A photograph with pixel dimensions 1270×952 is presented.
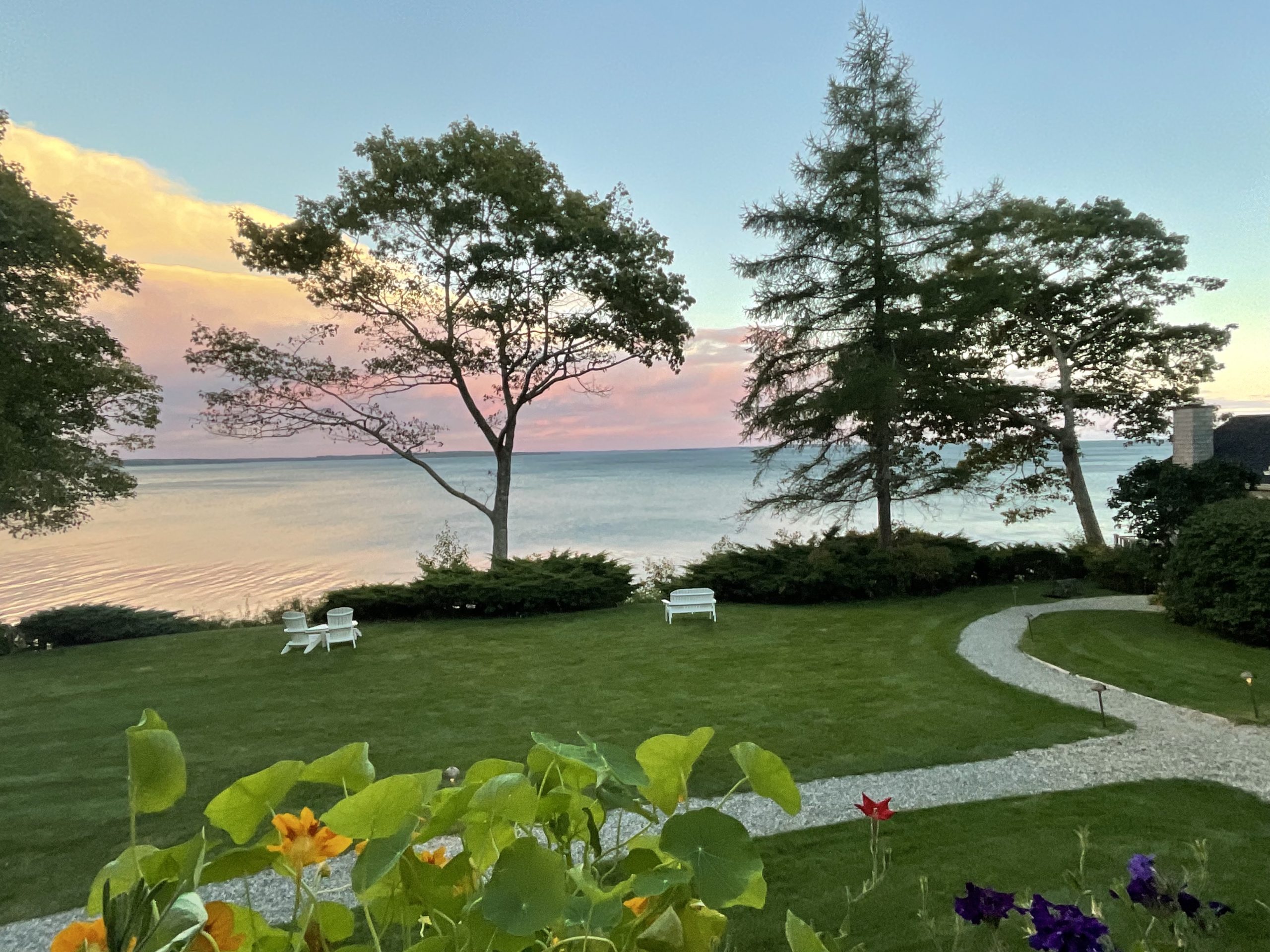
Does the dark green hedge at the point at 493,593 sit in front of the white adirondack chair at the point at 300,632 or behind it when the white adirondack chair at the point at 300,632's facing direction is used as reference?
in front

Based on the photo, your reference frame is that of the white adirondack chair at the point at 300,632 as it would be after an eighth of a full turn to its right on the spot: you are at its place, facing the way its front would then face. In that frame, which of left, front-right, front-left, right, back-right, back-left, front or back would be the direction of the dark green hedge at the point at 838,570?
front

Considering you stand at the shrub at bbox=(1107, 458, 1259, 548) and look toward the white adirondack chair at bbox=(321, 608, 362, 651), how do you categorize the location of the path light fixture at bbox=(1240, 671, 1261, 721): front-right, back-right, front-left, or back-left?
front-left

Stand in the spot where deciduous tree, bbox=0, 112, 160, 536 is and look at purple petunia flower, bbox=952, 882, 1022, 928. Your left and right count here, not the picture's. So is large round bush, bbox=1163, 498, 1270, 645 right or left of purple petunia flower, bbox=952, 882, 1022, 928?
left

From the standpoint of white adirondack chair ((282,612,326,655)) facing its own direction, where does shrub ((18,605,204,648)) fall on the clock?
The shrub is roughly at 9 o'clock from the white adirondack chair.

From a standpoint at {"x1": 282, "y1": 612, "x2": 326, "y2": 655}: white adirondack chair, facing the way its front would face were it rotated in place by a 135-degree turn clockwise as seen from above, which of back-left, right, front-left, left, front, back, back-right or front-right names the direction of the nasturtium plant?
front

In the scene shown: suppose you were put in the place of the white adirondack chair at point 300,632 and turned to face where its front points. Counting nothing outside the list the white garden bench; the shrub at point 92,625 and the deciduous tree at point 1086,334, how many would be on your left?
1

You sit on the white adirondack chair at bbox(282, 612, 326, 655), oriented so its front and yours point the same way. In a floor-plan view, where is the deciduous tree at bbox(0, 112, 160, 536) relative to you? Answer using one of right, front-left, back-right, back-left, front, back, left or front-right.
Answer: left

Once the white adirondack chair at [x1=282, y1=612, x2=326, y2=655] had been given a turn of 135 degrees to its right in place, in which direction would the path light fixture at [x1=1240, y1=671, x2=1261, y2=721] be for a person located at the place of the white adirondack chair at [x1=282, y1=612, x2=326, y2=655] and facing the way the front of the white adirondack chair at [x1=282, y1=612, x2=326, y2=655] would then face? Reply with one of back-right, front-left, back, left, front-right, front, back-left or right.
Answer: front-left

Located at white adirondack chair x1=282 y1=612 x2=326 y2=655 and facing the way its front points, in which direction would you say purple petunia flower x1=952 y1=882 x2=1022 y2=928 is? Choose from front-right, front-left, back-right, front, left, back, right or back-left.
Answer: back-right

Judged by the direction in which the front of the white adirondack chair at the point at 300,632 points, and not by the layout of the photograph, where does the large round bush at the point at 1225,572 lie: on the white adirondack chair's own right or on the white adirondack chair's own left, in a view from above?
on the white adirondack chair's own right

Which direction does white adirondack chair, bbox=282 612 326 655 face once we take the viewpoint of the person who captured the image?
facing away from the viewer and to the right of the viewer

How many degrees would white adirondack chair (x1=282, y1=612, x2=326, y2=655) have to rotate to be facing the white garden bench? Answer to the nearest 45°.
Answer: approximately 45° to its right

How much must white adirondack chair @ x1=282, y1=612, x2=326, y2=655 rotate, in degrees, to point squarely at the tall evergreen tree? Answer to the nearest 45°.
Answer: approximately 45° to its right

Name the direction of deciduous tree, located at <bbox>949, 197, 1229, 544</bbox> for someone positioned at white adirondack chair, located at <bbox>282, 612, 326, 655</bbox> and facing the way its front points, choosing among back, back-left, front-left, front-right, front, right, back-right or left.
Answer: front-right

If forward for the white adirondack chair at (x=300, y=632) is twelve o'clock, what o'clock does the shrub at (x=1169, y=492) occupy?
The shrub is roughly at 2 o'clock from the white adirondack chair.

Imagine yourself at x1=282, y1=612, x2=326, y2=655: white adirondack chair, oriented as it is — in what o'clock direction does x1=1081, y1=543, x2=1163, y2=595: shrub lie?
The shrub is roughly at 2 o'clock from the white adirondack chair.

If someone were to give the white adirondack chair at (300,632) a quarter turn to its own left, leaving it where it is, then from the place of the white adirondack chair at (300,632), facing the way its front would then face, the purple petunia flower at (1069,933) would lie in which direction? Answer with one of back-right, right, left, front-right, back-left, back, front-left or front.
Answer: back-left

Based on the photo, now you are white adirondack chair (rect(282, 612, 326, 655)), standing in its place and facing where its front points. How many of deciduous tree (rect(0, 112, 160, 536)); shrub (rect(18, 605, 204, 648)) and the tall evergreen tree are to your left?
2
